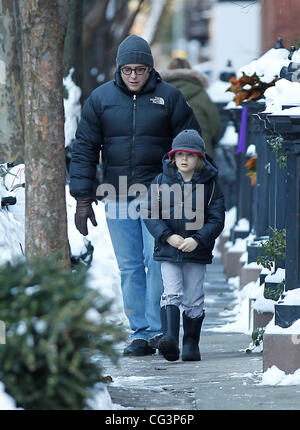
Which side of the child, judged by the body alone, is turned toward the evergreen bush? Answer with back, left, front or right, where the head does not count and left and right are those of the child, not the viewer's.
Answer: front

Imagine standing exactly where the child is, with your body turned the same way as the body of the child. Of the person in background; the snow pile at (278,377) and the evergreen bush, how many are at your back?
1

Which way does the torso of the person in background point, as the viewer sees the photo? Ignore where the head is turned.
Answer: away from the camera

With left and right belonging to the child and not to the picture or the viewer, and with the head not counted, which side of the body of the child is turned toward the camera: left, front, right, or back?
front

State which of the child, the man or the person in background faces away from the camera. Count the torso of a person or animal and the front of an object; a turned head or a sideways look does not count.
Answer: the person in background

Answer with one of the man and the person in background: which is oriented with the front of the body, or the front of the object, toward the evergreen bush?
the man

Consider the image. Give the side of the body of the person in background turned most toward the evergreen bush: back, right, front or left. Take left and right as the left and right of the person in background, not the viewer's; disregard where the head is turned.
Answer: back

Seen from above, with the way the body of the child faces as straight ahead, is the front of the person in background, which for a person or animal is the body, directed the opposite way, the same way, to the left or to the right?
the opposite way

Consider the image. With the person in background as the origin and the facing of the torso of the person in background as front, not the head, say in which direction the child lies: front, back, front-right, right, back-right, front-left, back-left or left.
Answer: back
